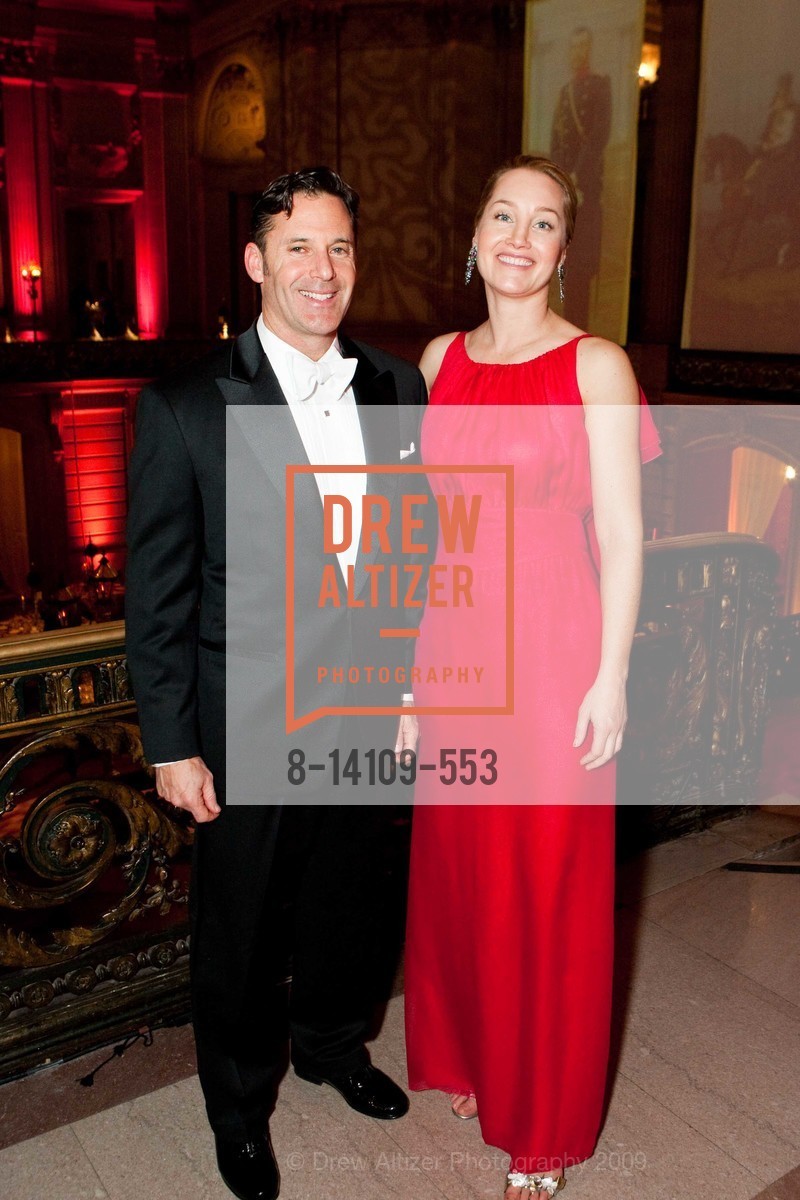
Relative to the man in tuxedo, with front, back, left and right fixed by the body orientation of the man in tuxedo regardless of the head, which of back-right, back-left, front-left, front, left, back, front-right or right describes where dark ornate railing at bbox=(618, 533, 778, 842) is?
left

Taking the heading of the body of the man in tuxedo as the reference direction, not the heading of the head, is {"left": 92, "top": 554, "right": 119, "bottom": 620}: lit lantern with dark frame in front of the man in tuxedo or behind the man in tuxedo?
behind

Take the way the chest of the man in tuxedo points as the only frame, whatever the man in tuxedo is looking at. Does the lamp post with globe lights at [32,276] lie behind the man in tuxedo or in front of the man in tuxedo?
behind

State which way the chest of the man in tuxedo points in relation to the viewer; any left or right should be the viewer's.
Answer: facing the viewer and to the right of the viewer

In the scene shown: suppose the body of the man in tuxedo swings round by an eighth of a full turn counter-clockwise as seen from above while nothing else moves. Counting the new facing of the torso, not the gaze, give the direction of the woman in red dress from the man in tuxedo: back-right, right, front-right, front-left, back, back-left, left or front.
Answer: front
